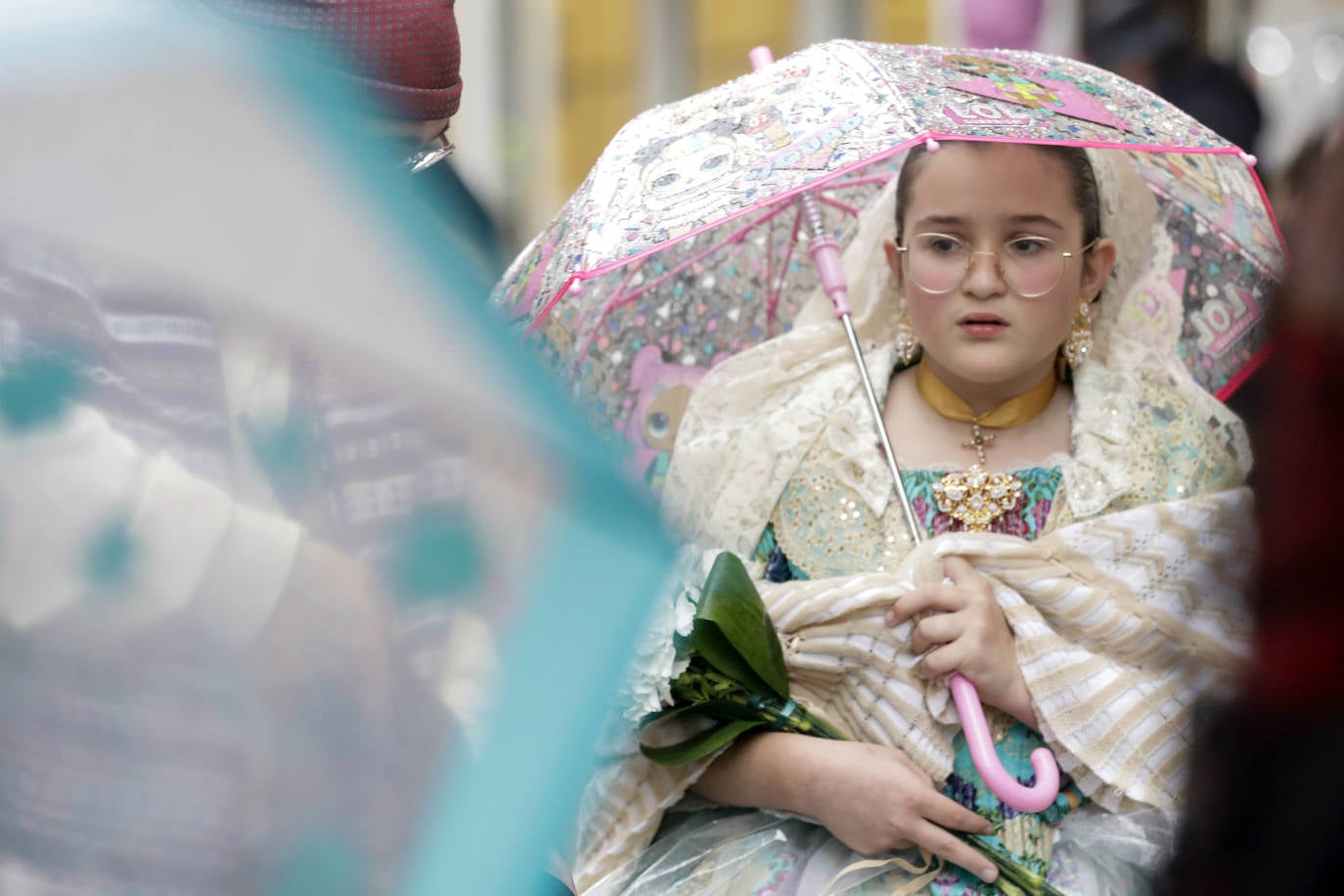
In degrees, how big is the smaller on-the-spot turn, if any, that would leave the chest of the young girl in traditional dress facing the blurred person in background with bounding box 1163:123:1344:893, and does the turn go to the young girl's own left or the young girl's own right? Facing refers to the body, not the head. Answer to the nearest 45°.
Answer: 0° — they already face them

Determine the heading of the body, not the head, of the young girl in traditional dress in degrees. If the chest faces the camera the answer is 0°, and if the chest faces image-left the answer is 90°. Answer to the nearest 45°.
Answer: approximately 0°

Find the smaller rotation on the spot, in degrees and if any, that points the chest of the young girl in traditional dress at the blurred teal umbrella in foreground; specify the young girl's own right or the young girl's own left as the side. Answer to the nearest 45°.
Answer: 0° — they already face it
